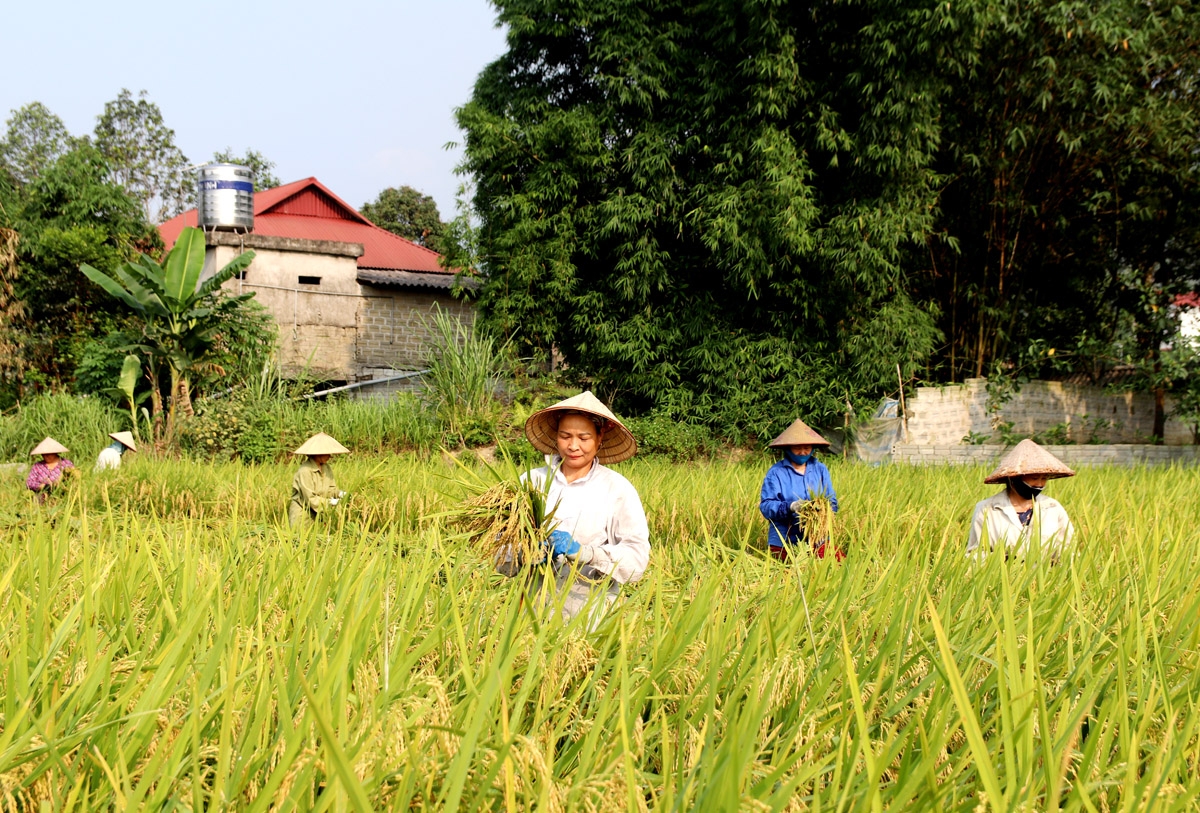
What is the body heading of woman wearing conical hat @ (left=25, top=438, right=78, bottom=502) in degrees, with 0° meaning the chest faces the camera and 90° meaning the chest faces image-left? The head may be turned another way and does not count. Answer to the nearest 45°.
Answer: approximately 0°

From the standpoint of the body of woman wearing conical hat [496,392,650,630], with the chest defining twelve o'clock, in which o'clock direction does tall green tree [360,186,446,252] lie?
The tall green tree is roughly at 4 o'clock from the woman wearing conical hat.

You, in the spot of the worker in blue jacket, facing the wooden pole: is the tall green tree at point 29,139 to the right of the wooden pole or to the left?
left

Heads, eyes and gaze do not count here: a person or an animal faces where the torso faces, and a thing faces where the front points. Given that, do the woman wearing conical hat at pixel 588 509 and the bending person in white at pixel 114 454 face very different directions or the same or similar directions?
very different directions
